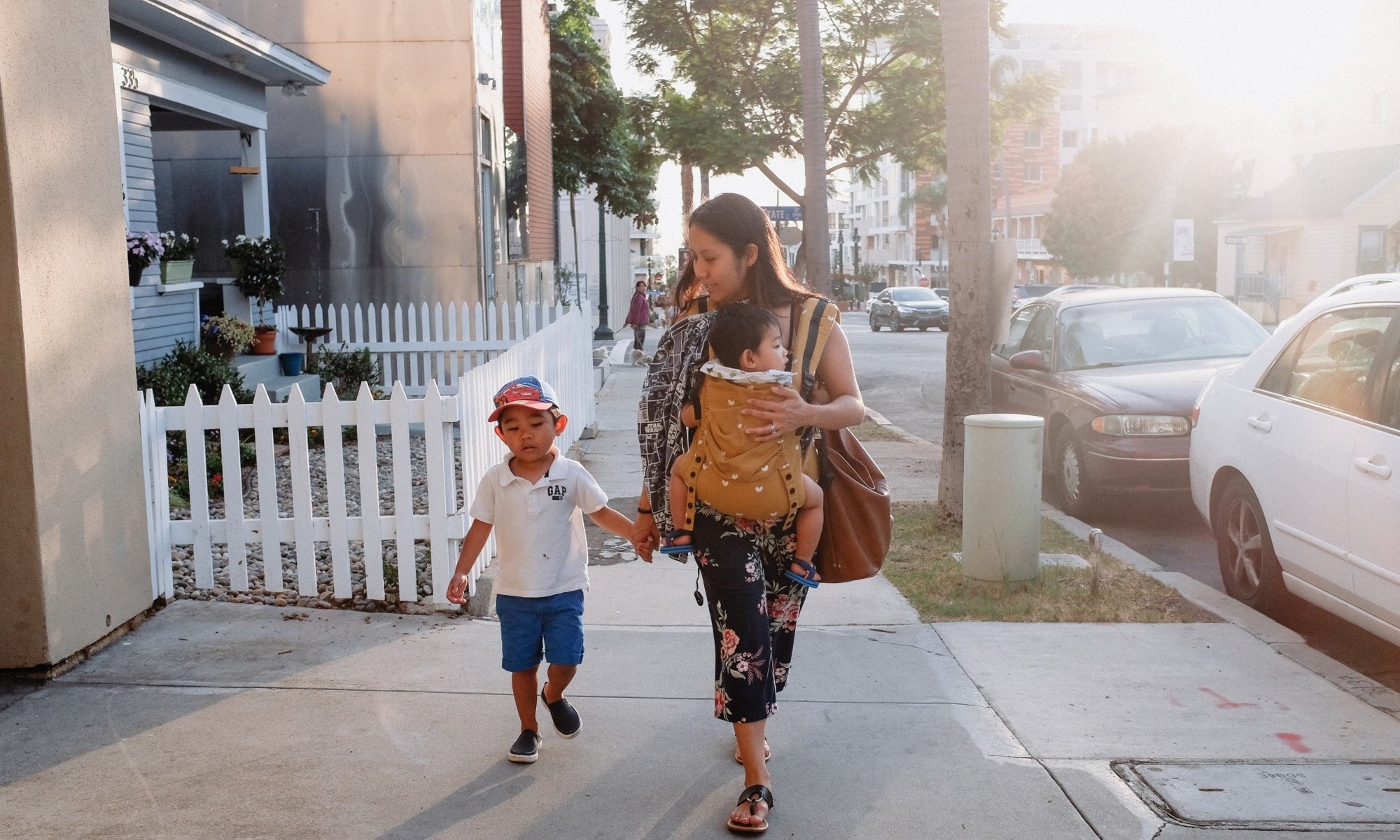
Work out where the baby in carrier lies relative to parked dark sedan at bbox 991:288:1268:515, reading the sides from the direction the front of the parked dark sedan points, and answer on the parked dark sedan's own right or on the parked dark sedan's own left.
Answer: on the parked dark sedan's own right

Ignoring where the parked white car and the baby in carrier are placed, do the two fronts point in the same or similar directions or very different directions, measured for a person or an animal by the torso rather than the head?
very different directions

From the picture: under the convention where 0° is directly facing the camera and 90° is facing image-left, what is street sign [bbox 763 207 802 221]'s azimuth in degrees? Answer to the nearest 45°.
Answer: approximately 0°

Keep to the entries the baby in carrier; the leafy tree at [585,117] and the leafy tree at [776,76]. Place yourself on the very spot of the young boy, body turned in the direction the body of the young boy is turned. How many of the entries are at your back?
2

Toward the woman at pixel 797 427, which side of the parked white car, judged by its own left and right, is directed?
right

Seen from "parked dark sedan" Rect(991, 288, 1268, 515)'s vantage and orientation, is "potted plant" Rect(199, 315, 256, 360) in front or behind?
behind

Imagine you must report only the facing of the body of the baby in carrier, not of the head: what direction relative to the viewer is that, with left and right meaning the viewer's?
facing away from the viewer

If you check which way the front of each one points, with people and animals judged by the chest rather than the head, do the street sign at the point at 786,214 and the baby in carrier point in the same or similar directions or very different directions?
very different directions

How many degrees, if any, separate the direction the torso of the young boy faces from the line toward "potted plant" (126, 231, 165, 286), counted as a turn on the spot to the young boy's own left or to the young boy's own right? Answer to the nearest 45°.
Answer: approximately 135° to the young boy's own right

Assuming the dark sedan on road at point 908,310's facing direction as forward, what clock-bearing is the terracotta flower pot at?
The terracotta flower pot is roughly at 2 o'clock from the dark sedan on road.

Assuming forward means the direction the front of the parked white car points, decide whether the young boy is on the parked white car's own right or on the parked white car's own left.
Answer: on the parked white car's own right

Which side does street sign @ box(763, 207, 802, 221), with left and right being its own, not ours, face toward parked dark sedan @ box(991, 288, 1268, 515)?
front
